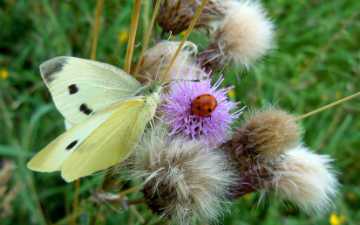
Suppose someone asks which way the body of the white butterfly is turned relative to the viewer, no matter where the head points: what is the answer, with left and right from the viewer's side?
facing to the right of the viewer

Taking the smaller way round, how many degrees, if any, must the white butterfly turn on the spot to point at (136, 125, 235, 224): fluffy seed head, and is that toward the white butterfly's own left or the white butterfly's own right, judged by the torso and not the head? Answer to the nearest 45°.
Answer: approximately 45° to the white butterfly's own right

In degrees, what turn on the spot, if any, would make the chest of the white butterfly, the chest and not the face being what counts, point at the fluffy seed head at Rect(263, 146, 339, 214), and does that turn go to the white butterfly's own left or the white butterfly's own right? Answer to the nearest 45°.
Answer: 0° — it already faces it
